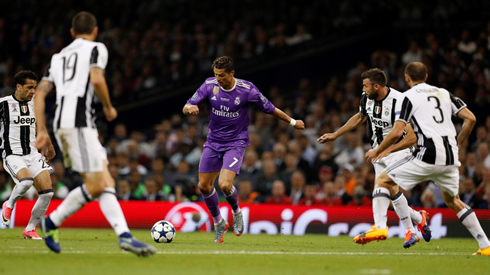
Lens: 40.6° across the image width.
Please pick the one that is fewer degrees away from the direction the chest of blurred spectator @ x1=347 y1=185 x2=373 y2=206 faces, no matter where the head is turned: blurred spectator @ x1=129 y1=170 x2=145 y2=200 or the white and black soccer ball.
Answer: the white and black soccer ball

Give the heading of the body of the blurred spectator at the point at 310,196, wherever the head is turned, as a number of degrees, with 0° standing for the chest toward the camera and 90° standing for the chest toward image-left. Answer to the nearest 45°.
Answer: approximately 0°

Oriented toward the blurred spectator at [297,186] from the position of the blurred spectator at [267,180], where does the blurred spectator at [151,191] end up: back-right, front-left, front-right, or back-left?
back-right

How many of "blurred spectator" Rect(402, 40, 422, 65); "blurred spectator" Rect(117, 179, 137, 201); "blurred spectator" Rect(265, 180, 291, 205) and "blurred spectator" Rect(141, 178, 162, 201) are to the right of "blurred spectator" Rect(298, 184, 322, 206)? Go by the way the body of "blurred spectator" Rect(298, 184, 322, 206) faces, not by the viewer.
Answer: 3
